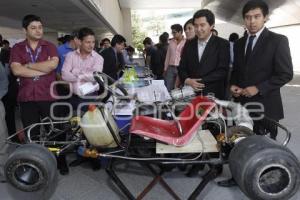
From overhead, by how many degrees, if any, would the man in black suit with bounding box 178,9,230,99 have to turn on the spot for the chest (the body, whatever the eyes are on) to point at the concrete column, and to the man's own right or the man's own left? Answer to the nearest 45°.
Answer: approximately 135° to the man's own right

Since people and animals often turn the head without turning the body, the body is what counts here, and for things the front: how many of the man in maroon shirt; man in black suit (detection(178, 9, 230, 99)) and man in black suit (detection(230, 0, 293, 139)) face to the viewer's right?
0

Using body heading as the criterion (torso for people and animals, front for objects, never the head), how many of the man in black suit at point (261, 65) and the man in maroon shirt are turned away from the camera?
0

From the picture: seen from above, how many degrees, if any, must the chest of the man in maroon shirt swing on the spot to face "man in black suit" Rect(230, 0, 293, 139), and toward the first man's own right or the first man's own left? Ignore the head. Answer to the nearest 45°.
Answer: approximately 45° to the first man's own left

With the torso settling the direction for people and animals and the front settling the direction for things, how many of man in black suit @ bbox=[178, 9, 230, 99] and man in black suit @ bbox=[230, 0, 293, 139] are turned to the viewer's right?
0

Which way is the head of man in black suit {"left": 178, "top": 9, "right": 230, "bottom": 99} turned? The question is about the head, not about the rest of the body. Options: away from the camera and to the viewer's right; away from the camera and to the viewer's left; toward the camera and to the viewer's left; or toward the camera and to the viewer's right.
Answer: toward the camera and to the viewer's left

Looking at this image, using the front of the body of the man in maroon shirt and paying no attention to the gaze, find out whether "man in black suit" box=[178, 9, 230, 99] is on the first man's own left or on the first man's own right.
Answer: on the first man's own left

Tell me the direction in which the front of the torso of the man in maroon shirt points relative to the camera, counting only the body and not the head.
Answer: toward the camera

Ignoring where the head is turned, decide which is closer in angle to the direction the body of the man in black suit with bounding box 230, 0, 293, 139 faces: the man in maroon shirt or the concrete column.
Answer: the man in maroon shirt

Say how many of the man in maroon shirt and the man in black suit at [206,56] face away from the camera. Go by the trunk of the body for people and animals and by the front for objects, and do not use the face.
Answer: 0

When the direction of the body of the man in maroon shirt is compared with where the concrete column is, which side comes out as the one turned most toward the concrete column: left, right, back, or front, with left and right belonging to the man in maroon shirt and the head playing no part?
back

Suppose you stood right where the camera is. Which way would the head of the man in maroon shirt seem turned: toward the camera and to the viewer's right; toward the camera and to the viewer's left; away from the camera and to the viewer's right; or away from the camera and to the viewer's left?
toward the camera and to the viewer's right

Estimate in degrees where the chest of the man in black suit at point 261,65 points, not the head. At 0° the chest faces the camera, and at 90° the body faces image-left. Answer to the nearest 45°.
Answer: approximately 45°
